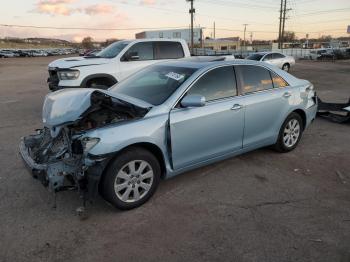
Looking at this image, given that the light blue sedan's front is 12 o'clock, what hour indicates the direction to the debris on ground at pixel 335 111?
The debris on ground is roughly at 6 o'clock from the light blue sedan.

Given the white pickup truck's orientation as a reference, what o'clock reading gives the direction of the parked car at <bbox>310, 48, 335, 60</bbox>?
The parked car is roughly at 6 o'clock from the white pickup truck.

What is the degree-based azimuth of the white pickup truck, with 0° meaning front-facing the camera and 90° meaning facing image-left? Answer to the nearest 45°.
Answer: approximately 45°

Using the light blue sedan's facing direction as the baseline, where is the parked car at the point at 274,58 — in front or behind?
behind

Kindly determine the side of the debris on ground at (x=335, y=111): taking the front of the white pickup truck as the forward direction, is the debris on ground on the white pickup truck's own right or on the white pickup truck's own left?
on the white pickup truck's own left

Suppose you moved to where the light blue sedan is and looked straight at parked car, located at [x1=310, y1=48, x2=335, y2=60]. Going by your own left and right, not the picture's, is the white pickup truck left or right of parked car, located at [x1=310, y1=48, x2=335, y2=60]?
left

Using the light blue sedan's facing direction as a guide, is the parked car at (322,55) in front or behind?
behind

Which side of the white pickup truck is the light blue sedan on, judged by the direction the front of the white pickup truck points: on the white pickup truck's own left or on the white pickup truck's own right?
on the white pickup truck's own left

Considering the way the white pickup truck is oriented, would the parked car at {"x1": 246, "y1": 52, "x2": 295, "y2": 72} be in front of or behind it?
behind
